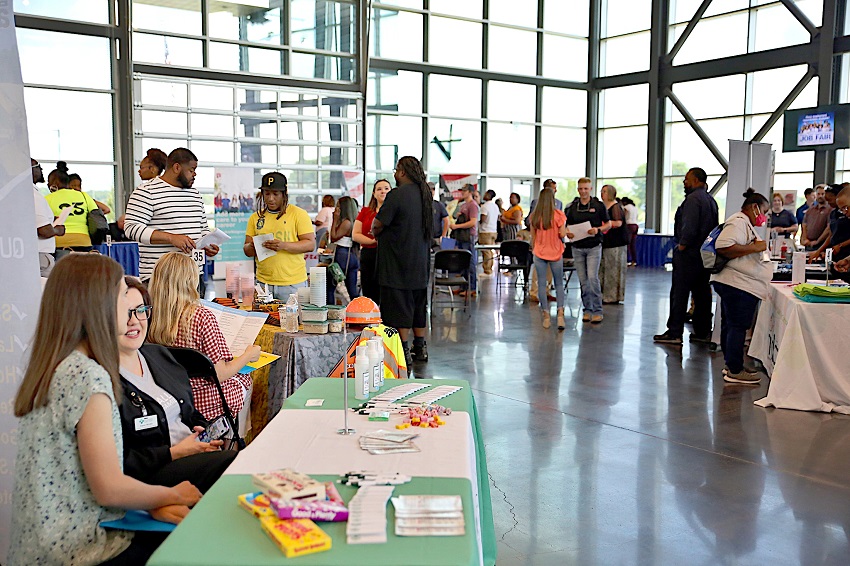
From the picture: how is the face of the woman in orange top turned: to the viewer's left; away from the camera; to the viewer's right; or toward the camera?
away from the camera

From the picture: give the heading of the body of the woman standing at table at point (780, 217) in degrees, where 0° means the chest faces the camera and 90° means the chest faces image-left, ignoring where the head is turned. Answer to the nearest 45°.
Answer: approximately 45°

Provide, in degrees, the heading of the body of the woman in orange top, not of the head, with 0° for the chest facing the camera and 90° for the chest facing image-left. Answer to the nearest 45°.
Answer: approximately 180°

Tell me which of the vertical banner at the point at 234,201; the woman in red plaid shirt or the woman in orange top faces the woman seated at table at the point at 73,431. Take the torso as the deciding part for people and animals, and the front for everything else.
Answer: the vertical banner

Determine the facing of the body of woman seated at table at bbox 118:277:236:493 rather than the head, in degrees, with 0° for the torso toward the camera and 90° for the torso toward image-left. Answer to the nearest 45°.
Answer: approximately 315°

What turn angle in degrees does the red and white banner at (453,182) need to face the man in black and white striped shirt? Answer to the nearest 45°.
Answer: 0° — it already faces them

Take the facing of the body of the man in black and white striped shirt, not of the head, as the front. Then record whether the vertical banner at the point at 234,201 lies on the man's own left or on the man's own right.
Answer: on the man's own left

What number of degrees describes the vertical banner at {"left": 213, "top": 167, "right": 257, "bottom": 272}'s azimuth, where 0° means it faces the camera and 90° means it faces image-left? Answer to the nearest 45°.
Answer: approximately 0°

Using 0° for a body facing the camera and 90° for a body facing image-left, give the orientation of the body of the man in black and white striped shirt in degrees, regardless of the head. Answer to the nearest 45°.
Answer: approximately 315°

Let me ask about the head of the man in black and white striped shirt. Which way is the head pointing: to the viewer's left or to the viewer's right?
to the viewer's right

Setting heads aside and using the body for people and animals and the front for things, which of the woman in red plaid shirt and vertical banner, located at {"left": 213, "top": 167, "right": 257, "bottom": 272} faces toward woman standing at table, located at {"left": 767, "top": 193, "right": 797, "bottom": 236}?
the woman in red plaid shirt

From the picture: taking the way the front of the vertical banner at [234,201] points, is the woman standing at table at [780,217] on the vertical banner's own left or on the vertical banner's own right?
on the vertical banner's own left

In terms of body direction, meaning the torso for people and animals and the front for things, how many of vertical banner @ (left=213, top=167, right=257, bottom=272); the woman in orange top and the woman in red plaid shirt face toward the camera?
1

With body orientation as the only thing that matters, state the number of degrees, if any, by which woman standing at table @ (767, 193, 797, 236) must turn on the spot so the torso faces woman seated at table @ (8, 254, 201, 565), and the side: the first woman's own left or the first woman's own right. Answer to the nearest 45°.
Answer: approximately 45° to the first woman's own left
